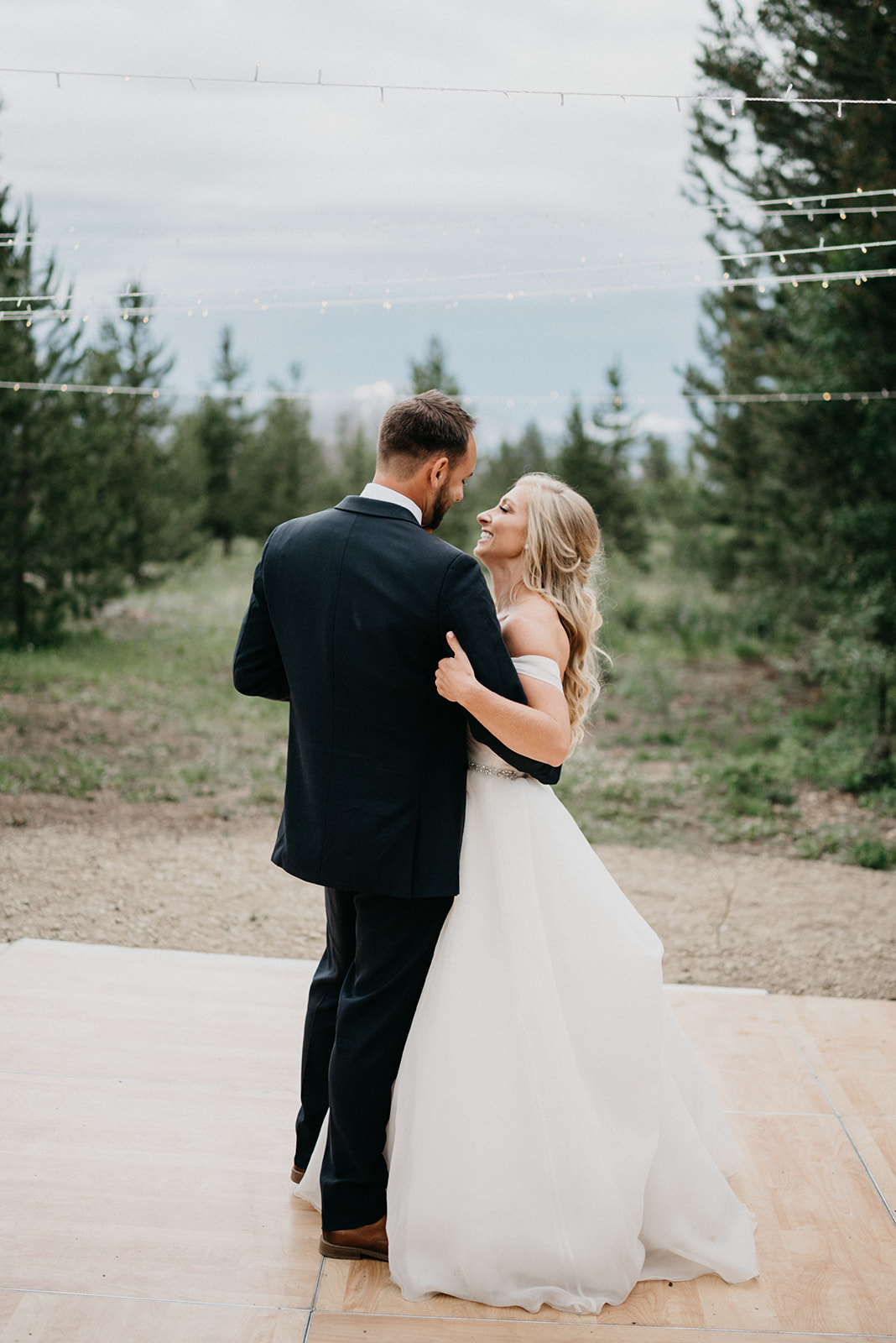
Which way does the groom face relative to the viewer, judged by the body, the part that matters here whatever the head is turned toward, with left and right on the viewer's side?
facing away from the viewer and to the right of the viewer

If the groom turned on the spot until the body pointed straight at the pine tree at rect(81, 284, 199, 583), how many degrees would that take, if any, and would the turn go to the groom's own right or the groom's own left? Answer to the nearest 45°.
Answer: approximately 45° to the groom's own left

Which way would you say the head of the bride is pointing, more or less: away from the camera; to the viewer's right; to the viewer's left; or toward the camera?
to the viewer's left

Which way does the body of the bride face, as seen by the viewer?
to the viewer's left

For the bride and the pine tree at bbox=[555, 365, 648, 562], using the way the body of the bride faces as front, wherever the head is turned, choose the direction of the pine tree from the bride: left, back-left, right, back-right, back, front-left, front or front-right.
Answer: right

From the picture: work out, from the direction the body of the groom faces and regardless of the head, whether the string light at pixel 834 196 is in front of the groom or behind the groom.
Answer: in front

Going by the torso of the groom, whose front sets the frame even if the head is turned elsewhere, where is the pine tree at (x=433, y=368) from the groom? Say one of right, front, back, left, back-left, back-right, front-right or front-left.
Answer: front-left

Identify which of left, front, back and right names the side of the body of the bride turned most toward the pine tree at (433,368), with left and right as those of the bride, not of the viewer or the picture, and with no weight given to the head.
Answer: right

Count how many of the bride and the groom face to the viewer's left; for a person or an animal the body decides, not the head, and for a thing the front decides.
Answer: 1
